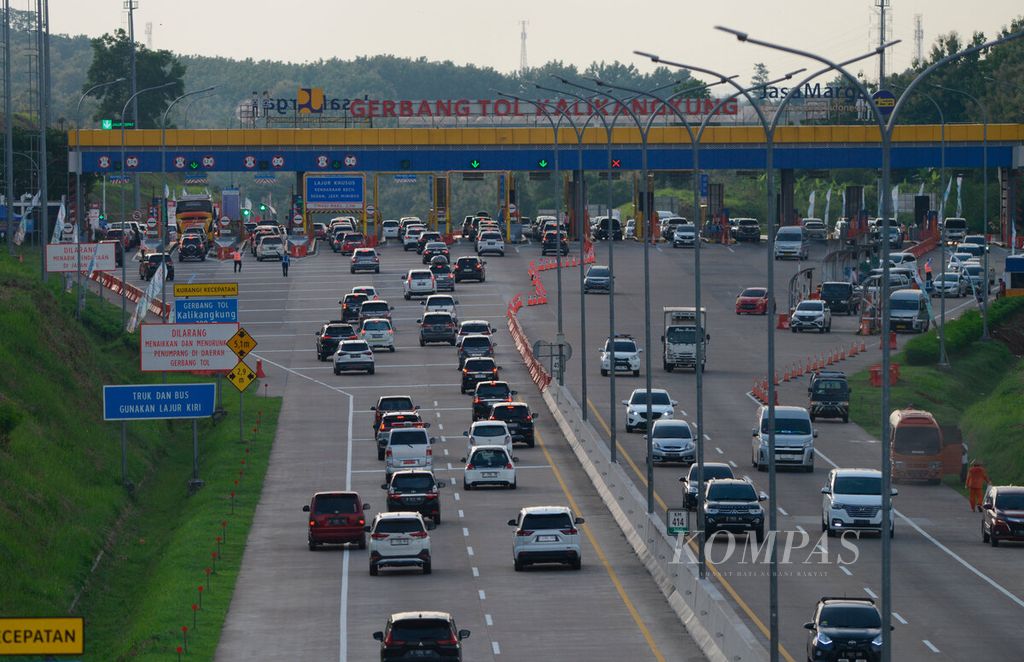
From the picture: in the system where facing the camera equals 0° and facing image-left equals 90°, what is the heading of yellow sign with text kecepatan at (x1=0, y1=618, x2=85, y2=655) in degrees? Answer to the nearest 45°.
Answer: approximately 0°

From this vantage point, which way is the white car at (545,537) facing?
away from the camera

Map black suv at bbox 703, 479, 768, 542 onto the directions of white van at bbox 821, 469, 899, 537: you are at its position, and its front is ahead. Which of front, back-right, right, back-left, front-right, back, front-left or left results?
front-right

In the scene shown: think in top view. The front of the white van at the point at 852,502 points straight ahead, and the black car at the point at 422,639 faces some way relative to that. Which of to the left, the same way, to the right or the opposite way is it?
the opposite way

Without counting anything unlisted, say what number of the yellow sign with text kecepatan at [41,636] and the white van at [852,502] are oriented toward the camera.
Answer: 2

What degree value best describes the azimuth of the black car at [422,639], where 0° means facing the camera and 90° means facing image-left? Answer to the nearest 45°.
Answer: approximately 180°

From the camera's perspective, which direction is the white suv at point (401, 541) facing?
away from the camera

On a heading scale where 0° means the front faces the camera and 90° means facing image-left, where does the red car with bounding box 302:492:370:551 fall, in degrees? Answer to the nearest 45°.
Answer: approximately 180°

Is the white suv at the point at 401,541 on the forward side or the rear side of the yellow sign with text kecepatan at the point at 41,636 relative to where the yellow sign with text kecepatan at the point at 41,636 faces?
on the rear side

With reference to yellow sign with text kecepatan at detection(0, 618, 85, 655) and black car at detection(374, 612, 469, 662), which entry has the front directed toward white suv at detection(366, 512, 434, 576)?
the black car

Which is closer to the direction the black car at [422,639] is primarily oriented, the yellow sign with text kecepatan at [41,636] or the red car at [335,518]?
the red car

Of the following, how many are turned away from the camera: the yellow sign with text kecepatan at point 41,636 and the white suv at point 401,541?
1

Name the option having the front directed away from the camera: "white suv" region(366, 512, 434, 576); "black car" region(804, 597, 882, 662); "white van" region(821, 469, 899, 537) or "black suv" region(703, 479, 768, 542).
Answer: "white suv" region(366, 512, 434, 576)

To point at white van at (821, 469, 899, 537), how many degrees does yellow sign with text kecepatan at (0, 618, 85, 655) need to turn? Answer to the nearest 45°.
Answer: approximately 135° to its left

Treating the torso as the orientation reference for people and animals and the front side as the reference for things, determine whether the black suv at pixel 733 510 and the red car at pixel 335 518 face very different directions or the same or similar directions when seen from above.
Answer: very different directions
